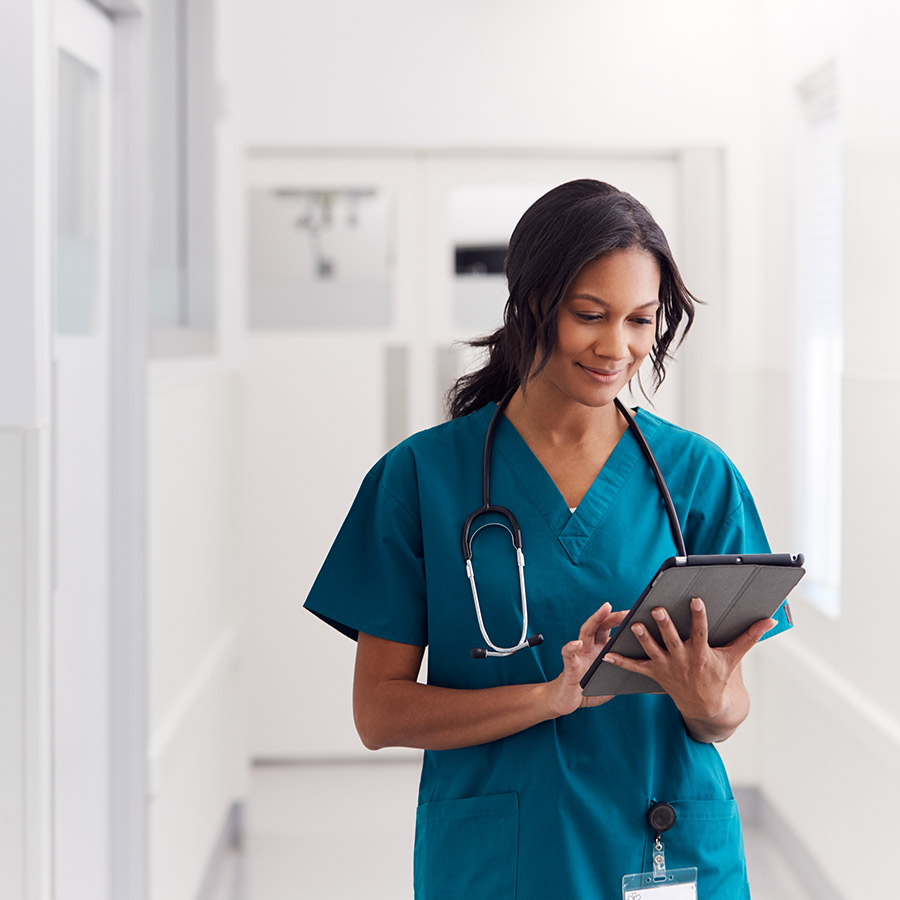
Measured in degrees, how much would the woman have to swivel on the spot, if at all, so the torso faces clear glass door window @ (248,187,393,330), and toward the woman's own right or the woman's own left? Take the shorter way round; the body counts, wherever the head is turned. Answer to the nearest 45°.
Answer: approximately 180°

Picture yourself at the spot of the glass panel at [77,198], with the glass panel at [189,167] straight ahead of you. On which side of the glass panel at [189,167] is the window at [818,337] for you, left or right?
right

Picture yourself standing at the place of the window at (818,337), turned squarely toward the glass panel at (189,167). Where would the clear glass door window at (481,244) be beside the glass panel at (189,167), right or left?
right

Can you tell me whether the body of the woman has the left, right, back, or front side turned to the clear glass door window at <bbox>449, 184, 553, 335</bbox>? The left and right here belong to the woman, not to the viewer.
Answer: back

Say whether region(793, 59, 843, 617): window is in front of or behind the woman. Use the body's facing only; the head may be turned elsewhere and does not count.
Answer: behind

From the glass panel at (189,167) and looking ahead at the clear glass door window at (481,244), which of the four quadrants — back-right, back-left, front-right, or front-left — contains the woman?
back-right

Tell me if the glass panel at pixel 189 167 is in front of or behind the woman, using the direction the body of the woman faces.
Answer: behind

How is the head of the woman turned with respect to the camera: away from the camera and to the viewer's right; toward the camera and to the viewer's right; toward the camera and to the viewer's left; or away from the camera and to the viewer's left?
toward the camera and to the viewer's right

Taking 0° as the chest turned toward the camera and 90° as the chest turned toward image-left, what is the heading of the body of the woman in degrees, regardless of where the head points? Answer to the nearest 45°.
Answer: approximately 0°

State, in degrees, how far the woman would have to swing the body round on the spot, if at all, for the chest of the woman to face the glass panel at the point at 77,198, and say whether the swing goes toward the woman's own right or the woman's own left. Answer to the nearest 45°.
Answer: approximately 135° to the woman's own right
